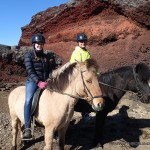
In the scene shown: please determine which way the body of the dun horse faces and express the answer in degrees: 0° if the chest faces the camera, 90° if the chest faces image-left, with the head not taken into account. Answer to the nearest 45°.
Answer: approximately 315°
